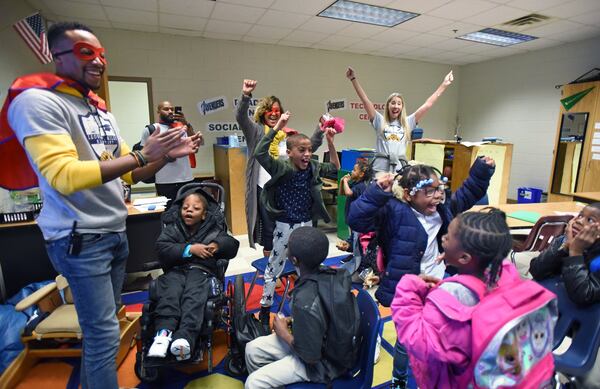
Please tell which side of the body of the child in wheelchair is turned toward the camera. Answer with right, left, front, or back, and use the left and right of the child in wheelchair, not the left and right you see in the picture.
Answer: front

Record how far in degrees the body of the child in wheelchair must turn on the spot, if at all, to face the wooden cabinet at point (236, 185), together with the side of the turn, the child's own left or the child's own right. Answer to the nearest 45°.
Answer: approximately 180°

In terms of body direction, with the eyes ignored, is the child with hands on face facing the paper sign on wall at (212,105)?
no

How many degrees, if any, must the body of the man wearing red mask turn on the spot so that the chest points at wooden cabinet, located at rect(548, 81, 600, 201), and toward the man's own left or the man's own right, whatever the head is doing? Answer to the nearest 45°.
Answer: approximately 45° to the man's own left

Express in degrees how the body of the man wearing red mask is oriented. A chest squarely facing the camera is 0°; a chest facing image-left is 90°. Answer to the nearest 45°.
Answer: approximately 315°

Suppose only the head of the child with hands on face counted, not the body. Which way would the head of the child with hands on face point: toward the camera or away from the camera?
toward the camera

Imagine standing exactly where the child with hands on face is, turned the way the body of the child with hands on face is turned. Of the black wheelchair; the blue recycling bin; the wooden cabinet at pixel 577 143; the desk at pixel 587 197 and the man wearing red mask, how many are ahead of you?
2

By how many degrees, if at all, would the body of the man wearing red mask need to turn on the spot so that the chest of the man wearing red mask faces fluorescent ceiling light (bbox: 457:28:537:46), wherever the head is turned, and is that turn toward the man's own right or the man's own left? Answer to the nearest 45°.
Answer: approximately 45° to the man's own left

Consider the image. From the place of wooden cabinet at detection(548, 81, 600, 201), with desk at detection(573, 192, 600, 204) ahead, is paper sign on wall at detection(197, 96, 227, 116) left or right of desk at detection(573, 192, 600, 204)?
right

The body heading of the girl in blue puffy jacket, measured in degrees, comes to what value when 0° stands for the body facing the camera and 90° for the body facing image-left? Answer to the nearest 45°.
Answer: approximately 315°

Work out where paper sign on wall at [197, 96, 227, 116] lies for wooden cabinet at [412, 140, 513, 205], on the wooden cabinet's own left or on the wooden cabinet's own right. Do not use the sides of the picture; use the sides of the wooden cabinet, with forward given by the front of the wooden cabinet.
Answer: on the wooden cabinet's own right

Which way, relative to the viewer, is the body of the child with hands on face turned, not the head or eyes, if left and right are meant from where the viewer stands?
facing the viewer and to the left of the viewer

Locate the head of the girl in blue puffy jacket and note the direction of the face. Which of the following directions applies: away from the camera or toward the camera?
toward the camera

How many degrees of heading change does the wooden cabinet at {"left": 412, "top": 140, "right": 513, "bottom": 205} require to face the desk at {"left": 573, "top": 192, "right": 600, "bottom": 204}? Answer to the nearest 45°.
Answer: approximately 45° to its left

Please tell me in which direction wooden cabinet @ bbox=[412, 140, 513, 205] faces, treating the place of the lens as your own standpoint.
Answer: facing the viewer

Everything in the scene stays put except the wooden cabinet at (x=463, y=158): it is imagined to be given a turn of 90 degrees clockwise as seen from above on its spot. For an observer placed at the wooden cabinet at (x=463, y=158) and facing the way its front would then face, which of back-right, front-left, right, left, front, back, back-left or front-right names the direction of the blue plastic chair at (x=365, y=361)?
left

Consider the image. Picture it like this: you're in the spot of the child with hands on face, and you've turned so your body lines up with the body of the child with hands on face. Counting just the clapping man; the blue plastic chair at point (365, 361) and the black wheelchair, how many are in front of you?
3
